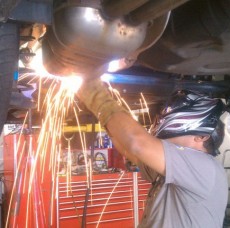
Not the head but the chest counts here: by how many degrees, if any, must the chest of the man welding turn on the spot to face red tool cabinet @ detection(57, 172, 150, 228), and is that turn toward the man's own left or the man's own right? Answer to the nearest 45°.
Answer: approximately 90° to the man's own right

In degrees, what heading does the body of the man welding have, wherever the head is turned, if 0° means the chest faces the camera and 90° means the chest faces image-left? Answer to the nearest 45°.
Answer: approximately 90°
